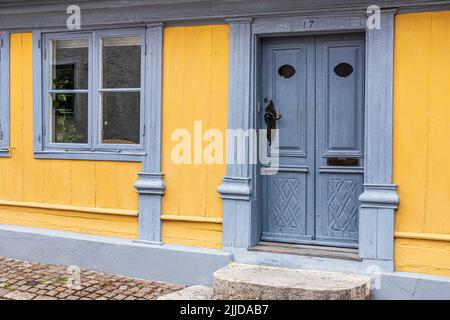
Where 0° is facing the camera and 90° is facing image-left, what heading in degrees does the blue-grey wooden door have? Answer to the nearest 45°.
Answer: approximately 0°
